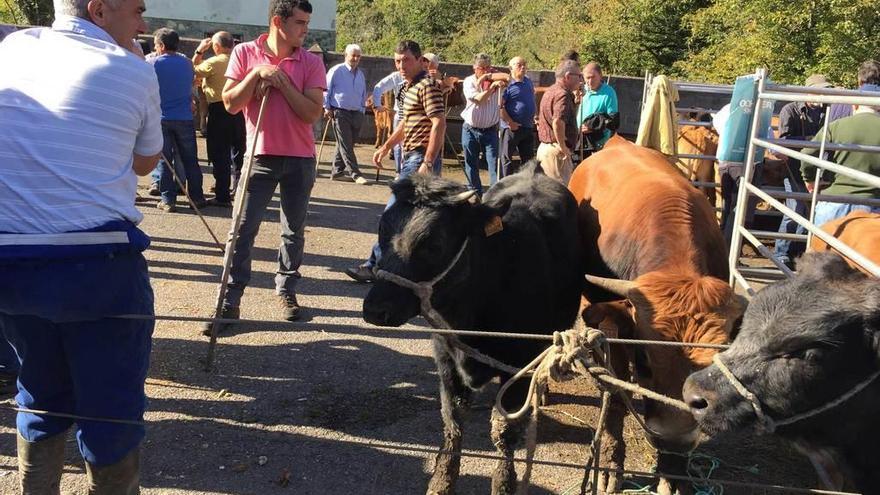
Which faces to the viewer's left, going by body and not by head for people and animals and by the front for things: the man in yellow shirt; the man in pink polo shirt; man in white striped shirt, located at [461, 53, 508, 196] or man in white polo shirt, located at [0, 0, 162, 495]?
the man in yellow shirt

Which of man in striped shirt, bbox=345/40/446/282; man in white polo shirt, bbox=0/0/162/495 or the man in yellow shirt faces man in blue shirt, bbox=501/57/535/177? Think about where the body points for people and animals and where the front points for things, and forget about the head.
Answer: the man in white polo shirt

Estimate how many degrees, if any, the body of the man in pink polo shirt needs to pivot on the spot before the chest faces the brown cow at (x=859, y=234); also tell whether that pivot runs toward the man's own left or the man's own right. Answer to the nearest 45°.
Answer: approximately 45° to the man's own left

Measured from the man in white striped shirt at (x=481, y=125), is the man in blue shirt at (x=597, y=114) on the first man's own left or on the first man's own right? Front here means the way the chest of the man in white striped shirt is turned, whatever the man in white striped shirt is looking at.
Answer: on the first man's own left

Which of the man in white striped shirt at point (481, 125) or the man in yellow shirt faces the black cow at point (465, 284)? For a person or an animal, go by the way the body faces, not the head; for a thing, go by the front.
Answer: the man in white striped shirt

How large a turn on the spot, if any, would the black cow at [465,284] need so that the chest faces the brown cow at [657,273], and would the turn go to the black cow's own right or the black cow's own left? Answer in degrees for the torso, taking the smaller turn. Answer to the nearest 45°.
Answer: approximately 135° to the black cow's own left

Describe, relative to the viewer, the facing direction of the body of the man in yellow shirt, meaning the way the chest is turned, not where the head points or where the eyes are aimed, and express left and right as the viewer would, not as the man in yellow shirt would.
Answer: facing to the left of the viewer

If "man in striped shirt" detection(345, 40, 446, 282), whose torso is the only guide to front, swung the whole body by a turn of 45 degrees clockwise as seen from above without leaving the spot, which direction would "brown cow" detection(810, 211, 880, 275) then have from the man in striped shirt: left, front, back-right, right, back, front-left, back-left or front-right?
back-left

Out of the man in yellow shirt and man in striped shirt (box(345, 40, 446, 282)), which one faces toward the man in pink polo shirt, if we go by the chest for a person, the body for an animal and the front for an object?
the man in striped shirt
